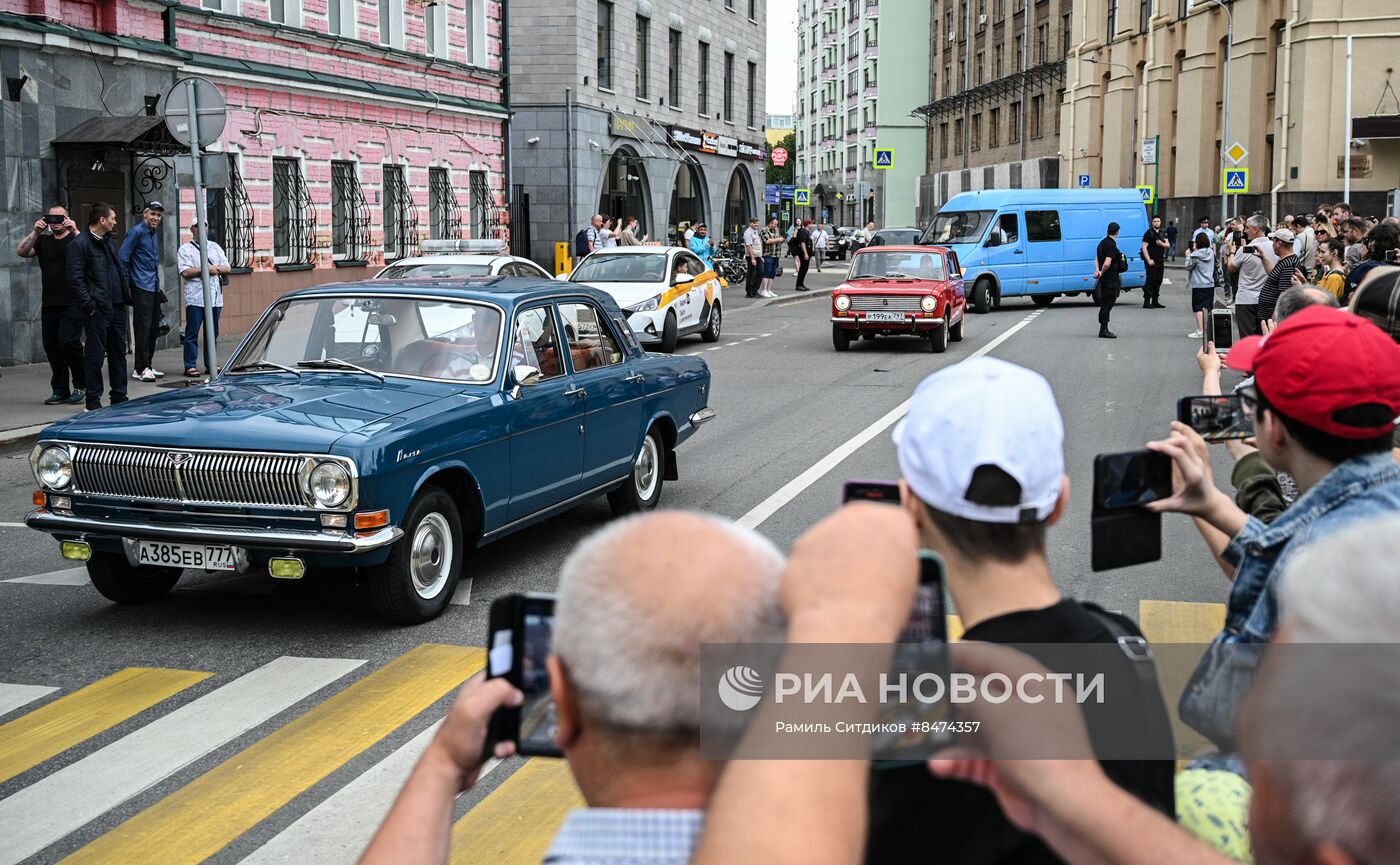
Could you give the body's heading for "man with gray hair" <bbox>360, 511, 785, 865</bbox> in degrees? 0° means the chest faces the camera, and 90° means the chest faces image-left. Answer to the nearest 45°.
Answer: approximately 180°

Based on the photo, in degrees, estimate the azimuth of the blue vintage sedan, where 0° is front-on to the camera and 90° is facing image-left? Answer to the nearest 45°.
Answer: approximately 45°

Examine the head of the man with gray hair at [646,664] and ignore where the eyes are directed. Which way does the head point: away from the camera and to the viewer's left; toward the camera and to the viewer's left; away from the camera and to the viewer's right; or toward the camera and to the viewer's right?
away from the camera and to the viewer's left

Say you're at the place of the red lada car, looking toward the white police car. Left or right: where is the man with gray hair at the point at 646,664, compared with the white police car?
left

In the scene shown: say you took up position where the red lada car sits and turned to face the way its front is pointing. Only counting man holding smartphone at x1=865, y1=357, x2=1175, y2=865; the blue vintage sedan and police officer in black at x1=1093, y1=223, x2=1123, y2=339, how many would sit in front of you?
2

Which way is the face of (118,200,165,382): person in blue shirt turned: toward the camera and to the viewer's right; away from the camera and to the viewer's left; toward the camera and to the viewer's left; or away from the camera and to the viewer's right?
toward the camera and to the viewer's right

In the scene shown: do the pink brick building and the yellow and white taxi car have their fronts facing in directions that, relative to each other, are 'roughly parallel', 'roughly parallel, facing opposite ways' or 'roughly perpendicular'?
roughly perpendicular

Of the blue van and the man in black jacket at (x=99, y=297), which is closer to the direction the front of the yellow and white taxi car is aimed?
the man in black jacket

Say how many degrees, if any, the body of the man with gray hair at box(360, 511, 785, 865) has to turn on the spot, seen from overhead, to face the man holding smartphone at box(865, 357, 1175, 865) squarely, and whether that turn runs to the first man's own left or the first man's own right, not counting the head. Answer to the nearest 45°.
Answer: approximately 45° to the first man's own right

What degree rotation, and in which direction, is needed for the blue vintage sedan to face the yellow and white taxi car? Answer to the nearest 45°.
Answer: approximately 135° to its right
